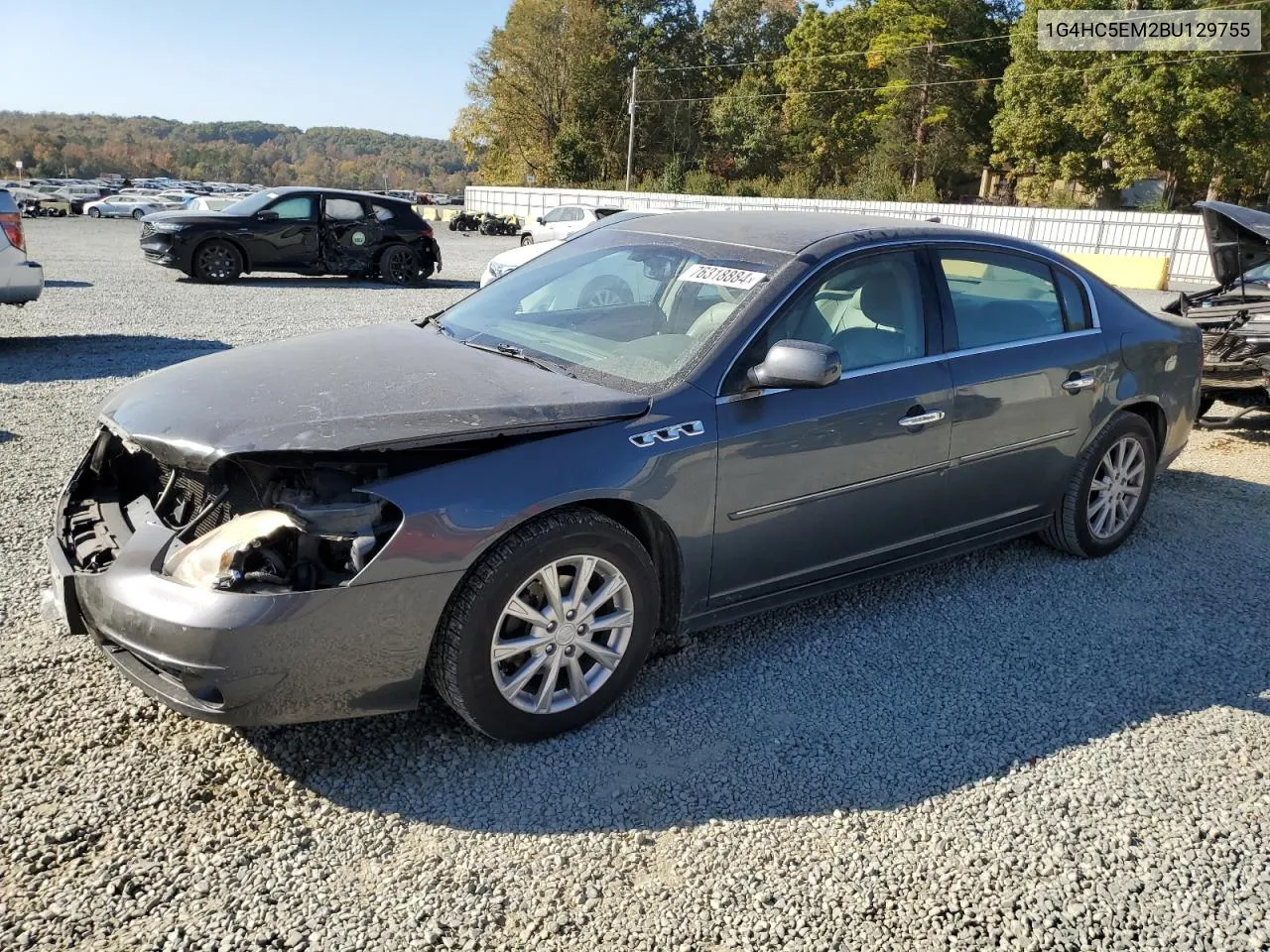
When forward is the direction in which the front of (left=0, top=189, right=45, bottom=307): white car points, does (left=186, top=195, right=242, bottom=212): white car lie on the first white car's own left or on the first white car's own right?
on the first white car's own right

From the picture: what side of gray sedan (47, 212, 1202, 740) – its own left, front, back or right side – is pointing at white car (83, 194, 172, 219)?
right

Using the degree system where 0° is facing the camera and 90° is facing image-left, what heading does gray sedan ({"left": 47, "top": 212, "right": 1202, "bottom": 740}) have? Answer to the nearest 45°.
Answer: approximately 45°

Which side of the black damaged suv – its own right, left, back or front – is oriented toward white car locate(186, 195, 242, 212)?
right

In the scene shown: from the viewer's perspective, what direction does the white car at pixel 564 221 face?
to the viewer's left

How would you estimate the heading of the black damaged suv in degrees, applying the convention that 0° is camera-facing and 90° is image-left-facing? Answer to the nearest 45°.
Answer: approximately 90°

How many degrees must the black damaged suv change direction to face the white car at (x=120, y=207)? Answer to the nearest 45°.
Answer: approximately 90° to its right
